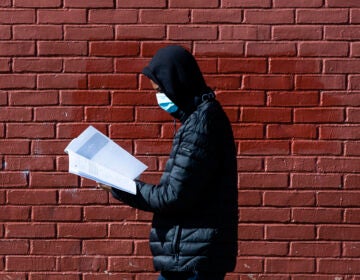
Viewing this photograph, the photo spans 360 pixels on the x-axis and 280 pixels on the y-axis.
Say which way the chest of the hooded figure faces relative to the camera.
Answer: to the viewer's left
